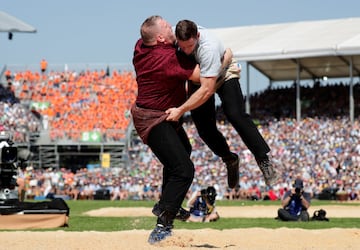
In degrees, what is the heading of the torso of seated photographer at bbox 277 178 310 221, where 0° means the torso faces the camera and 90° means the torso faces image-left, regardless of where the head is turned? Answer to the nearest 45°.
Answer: approximately 0°
